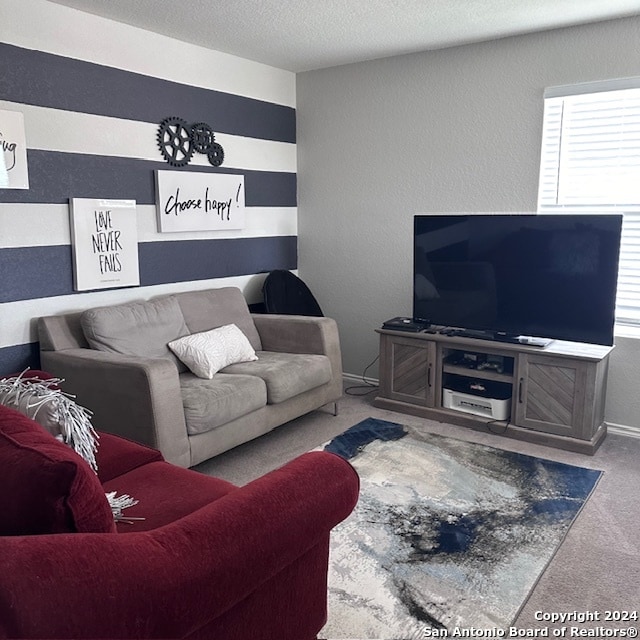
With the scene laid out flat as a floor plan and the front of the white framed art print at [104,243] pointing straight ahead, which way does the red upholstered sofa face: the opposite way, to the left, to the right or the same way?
to the left

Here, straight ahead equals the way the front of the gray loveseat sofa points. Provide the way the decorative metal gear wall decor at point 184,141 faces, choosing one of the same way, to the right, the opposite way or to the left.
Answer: the same way

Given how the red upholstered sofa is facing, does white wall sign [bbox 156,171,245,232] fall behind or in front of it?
in front

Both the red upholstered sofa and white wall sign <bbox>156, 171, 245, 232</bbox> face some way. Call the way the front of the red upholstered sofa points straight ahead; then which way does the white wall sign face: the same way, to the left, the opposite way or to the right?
to the right

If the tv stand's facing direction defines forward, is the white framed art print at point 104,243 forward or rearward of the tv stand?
forward

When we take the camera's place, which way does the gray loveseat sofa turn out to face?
facing the viewer and to the right of the viewer

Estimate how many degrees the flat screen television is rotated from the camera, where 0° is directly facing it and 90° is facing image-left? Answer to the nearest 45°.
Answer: approximately 45°

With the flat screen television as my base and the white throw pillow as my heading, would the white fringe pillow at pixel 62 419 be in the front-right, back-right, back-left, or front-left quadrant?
front-left

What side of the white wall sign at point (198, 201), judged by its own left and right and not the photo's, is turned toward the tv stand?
front

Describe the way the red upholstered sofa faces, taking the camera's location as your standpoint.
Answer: facing away from the viewer and to the right of the viewer

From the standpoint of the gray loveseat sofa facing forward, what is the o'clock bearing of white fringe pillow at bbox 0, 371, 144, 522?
The white fringe pillow is roughly at 2 o'clock from the gray loveseat sofa.

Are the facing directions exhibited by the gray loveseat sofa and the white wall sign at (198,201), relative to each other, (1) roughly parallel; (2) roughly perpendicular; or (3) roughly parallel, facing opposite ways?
roughly parallel

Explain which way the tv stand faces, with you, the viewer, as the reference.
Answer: facing the viewer and to the left of the viewer
